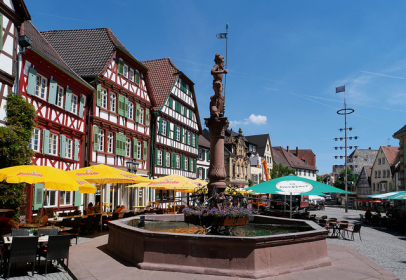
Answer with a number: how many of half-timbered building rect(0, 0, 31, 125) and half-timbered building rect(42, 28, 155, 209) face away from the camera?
0

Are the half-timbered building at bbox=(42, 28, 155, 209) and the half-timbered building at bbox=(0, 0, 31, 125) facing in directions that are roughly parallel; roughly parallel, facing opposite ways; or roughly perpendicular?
roughly parallel

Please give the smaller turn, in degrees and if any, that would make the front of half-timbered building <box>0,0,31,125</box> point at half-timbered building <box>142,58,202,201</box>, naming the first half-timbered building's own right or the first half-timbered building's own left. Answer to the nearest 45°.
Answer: approximately 90° to the first half-timbered building's own left

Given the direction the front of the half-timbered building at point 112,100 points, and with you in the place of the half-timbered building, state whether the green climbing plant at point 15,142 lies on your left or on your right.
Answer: on your right

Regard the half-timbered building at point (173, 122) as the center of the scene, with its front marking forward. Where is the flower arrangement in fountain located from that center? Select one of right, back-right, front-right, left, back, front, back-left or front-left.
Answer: front-right

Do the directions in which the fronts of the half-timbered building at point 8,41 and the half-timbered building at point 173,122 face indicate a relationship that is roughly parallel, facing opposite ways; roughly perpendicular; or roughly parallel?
roughly parallel

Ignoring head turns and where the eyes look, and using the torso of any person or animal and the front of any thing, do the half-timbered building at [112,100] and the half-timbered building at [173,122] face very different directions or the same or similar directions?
same or similar directions

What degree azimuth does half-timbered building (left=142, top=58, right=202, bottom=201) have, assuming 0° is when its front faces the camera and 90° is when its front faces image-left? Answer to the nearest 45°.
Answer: approximately 315°

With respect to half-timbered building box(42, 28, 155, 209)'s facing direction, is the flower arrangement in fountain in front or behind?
in front

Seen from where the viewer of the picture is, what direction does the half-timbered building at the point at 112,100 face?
facing the viewer and to the right of the viewer

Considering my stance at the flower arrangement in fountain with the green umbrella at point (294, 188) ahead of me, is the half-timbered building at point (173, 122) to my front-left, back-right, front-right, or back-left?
front-left

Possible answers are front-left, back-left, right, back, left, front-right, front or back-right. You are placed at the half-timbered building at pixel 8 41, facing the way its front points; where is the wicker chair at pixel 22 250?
front-right

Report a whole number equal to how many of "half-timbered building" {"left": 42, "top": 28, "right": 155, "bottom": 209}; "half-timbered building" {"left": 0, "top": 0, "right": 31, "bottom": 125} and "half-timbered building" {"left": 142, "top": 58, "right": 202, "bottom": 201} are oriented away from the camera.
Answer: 0

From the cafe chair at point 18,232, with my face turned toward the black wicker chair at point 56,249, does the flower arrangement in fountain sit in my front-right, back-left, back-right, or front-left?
front-left
